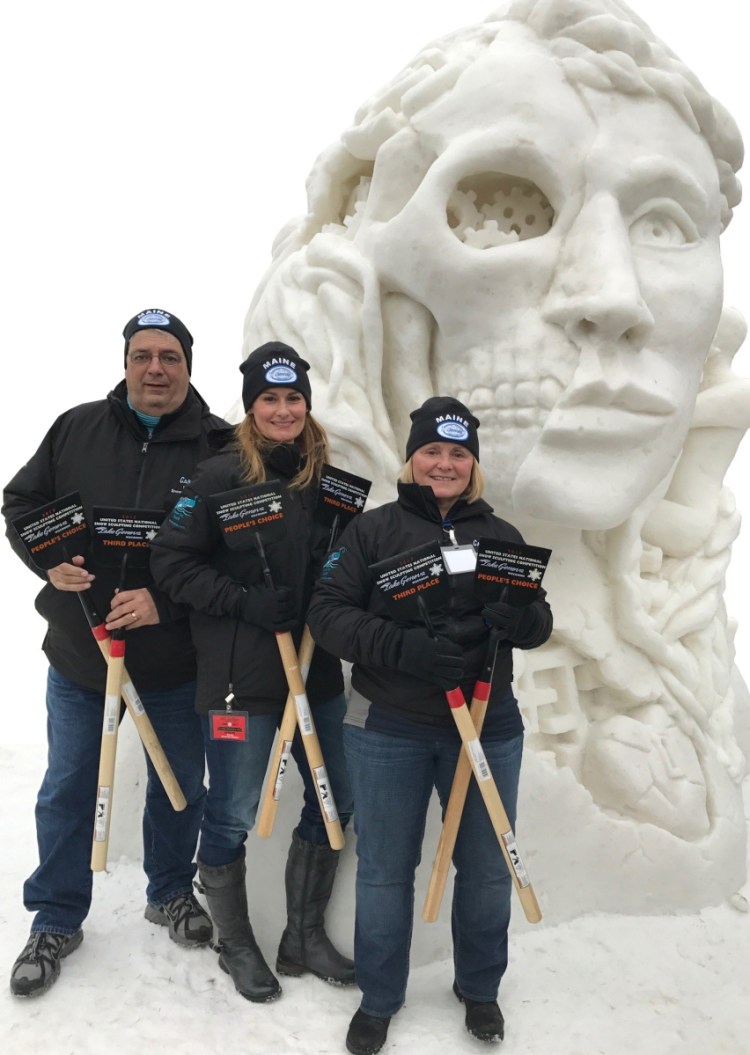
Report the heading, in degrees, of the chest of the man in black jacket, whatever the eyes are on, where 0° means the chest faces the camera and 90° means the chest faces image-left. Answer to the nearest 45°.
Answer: approximately 0°

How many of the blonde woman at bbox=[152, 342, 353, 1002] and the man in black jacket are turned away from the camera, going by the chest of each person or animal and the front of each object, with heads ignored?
0

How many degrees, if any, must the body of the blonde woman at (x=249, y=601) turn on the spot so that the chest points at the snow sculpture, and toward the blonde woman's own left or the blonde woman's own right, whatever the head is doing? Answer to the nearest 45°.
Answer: approximately 90° to the blonde woman's own left

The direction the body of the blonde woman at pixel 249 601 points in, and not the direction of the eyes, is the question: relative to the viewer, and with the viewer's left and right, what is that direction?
facing the viewer and to the right of the viewer
